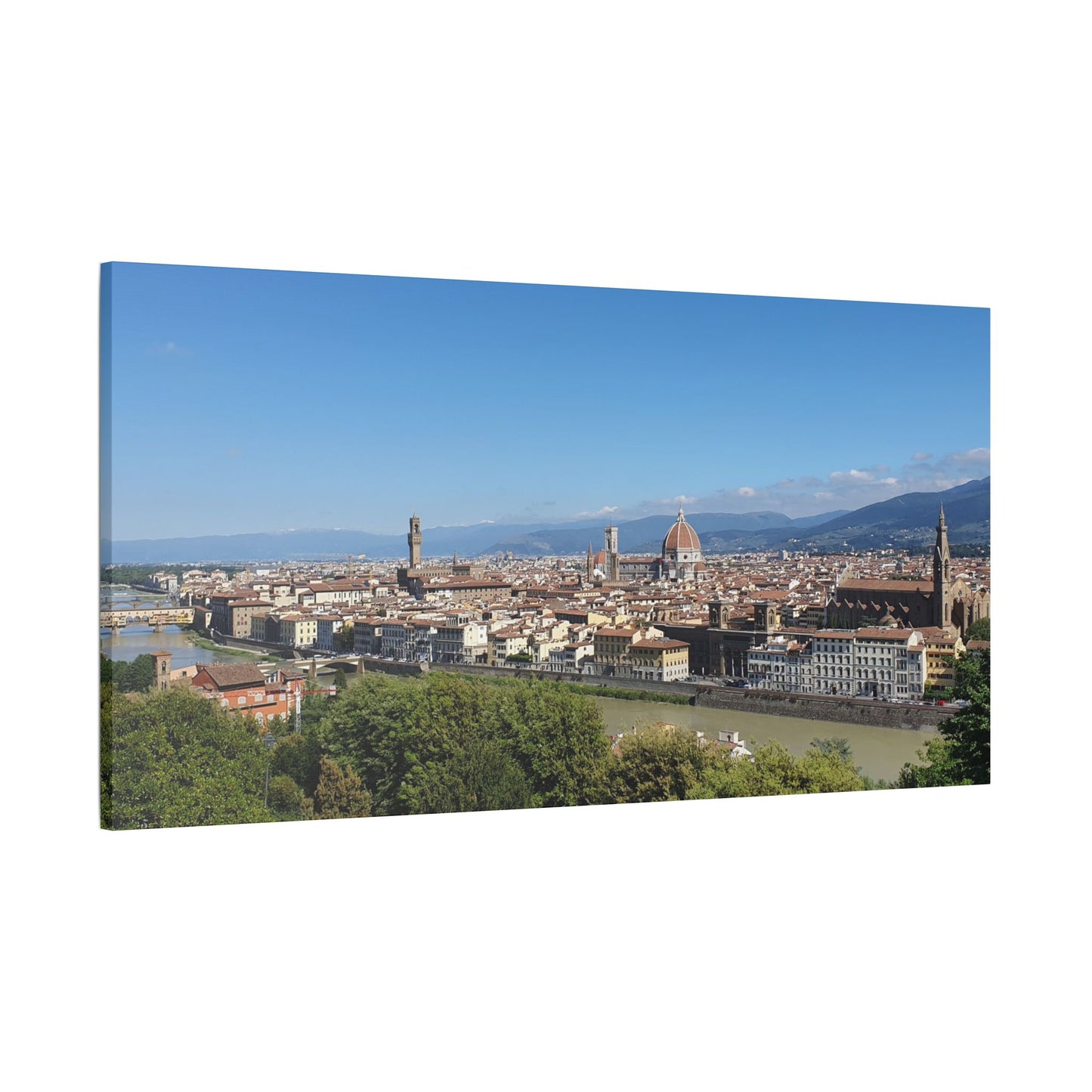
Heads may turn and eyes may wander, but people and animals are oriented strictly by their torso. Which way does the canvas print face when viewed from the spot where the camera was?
facing the viewer and to the right of the viewer
